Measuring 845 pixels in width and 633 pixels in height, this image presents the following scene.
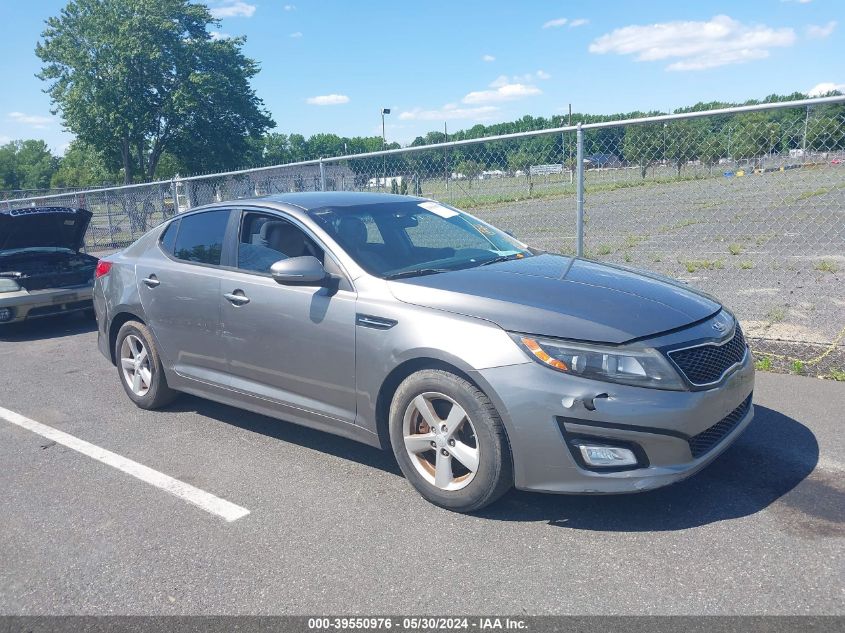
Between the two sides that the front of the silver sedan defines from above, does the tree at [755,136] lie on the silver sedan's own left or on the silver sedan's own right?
on the silver sedan's own left

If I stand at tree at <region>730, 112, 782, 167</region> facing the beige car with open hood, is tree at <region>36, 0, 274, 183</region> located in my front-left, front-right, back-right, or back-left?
front-right

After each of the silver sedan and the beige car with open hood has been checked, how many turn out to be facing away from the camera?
0

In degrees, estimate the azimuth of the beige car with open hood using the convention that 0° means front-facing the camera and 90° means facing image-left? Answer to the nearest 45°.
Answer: approximately 315°

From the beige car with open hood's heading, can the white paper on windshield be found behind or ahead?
ahead

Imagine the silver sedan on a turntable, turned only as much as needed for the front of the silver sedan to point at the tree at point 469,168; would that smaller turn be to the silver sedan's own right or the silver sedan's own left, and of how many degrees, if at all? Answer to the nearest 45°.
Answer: approximately 135° to the silver sedan's own left

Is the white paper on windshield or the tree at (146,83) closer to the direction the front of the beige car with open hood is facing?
the white paper on windshield

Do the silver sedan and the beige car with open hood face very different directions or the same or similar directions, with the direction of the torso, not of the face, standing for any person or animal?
same or similar directions

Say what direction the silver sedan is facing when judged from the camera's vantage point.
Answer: facing the viewer and to the right of the viewer

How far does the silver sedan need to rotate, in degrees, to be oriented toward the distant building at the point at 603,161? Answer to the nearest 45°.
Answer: approximately 90° to its left

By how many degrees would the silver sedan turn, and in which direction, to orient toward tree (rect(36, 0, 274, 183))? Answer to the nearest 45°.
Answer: approximately 135° to its left

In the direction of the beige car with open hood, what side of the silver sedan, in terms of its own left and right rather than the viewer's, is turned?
back
